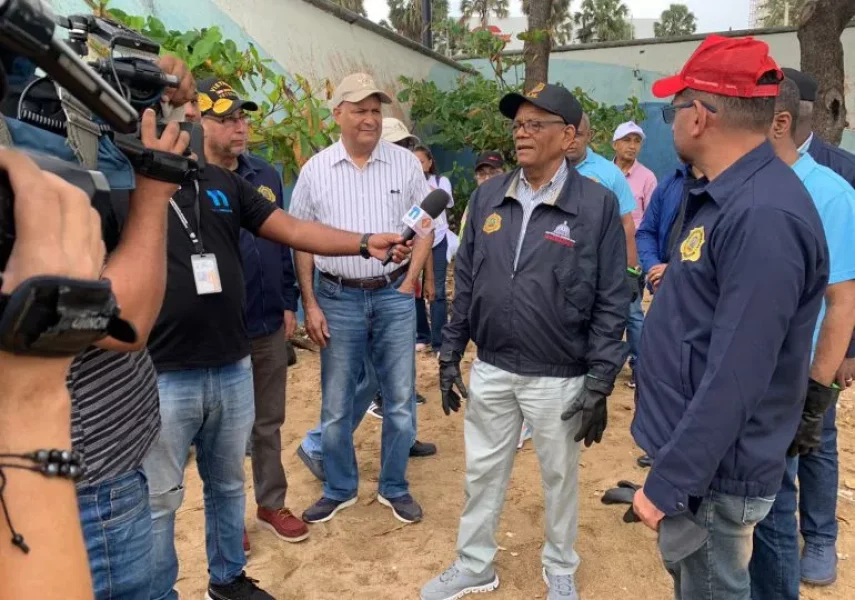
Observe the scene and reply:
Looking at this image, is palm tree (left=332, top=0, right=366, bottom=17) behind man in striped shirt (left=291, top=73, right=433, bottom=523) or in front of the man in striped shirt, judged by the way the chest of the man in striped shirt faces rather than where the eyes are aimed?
behind

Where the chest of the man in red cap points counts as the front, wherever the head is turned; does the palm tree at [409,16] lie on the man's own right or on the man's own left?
on the man's own right

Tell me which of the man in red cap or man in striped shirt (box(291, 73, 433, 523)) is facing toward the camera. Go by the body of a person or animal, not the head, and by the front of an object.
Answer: the man in striped shirt

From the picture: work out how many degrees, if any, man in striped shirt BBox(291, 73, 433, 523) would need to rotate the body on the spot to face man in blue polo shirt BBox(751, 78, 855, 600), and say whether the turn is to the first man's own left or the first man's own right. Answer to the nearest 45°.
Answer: approximately 45° to the first man's own left

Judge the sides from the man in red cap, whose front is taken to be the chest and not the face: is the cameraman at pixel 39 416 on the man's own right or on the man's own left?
on the man's own left

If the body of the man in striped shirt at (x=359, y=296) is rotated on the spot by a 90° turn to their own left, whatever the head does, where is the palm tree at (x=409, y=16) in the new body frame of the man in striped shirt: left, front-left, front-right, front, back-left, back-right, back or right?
left

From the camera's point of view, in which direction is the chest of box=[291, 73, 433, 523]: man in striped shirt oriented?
toward the camera

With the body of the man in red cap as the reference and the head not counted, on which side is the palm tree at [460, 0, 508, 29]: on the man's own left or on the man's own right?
on the man's own right

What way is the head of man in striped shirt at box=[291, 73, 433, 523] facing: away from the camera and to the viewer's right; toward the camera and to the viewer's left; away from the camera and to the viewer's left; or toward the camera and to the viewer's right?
toward the camera and to the viewer's right

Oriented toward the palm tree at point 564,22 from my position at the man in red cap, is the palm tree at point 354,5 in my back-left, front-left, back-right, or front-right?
front-left

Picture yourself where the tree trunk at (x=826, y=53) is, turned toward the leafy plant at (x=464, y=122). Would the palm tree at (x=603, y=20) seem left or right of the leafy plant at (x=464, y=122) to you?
right

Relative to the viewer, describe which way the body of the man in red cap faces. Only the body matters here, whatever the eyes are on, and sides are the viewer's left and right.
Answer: facing to the left of the viewer

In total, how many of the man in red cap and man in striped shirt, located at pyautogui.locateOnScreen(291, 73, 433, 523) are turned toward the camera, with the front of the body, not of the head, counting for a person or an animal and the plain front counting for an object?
1

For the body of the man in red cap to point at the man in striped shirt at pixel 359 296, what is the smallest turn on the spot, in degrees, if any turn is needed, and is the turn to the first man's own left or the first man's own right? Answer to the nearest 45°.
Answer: approximately 45° to the first man's own right

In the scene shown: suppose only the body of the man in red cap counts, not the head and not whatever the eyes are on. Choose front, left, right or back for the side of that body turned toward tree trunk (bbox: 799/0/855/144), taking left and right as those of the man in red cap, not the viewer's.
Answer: right

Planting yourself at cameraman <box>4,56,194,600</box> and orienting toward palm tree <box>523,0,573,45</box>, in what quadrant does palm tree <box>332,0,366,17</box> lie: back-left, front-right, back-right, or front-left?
front-left
